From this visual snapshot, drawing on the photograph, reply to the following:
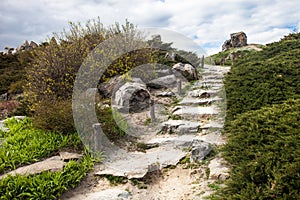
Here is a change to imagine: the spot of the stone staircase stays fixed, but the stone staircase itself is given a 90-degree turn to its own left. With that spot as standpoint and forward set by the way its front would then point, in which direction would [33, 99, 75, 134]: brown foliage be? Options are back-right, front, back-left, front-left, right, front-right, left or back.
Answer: back

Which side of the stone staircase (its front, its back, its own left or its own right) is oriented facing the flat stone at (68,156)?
right

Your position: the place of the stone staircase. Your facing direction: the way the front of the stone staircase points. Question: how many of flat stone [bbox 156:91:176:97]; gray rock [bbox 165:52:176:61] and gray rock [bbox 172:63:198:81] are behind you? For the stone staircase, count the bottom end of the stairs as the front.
3

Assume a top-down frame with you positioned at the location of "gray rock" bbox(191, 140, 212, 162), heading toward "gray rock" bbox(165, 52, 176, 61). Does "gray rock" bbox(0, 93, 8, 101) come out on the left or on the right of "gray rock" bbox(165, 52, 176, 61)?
left

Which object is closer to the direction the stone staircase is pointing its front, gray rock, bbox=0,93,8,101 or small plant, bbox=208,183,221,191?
the small plant

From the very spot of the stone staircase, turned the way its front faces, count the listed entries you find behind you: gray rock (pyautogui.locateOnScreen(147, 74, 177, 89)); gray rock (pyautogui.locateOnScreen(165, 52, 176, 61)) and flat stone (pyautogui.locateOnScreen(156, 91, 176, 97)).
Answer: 3

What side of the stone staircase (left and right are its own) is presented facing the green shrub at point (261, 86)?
left

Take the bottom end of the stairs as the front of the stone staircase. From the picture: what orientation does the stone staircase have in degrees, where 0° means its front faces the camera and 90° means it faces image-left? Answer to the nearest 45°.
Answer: approximately 0°

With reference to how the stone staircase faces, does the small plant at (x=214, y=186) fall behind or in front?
in front

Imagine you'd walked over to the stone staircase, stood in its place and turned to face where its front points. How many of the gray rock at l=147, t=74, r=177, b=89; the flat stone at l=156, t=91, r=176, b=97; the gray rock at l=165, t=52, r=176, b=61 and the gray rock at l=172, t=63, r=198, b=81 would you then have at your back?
4

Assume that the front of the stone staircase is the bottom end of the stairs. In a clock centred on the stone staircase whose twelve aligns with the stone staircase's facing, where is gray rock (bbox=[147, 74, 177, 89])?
The gray rock is roughly at 6 o'clock from the stone staircase.

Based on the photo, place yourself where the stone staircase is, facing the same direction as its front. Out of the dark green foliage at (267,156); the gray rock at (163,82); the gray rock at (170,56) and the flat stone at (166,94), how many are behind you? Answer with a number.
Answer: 3

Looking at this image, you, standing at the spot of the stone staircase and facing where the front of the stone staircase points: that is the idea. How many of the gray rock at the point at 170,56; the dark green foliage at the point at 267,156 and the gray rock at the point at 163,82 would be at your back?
2
